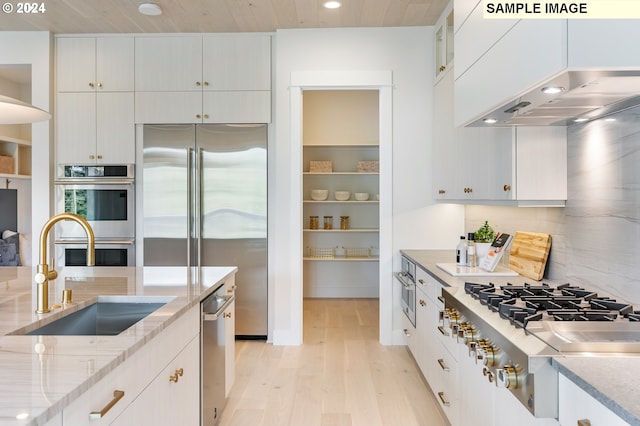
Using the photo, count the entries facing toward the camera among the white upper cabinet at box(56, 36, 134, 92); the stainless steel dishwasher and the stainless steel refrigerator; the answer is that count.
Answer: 2

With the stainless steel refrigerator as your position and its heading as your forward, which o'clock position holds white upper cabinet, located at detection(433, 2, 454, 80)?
The white upper cabinet is roughly at 10 o'clock from the stainless steel refrigerator.

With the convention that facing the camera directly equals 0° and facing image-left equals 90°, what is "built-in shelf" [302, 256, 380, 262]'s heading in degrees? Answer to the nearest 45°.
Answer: approximately 0°

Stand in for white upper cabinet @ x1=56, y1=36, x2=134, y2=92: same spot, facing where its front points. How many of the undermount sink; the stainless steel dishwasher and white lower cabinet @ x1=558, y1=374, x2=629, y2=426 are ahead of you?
3

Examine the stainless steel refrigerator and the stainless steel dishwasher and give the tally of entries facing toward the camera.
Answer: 1

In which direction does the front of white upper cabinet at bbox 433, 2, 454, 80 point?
to the viewer's left

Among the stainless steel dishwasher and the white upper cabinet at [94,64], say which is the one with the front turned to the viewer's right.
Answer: the stainless steel dishwasher

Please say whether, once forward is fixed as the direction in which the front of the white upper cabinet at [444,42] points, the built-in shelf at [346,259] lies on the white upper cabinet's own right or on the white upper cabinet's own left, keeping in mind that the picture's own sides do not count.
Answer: on the white upper cabinet's own right

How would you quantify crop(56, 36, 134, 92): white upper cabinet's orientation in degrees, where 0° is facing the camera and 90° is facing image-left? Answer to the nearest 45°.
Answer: approximately 0°
